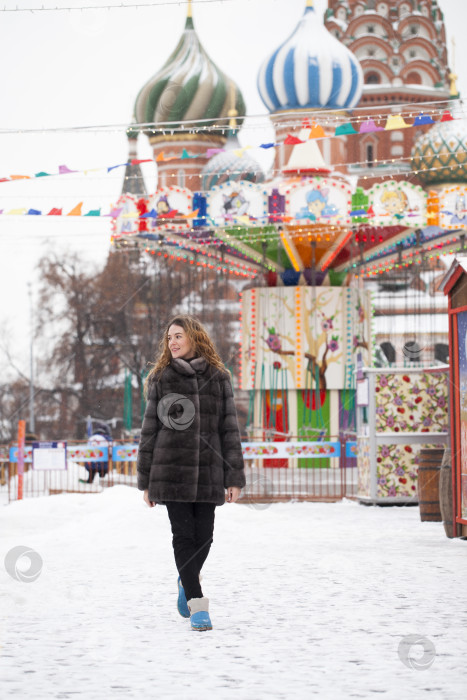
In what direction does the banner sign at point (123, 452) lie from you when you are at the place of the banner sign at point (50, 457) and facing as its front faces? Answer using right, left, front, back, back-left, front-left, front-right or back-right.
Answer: back-left

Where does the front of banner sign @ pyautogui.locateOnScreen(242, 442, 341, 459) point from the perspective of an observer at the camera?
facing the viewer

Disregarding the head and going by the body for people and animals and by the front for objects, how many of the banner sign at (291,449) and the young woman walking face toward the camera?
2

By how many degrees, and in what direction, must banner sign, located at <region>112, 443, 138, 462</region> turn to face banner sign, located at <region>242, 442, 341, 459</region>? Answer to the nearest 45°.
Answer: approximately 45° to its left

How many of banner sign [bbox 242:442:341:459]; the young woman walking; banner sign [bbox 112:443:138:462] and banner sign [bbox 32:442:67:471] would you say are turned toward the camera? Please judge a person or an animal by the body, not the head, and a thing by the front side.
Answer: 4

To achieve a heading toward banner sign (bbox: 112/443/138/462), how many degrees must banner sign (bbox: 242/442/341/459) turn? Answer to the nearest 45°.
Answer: approximately 90° to its right

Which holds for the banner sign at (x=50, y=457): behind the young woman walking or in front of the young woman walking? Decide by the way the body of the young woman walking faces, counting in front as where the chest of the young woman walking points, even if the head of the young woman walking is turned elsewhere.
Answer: behind

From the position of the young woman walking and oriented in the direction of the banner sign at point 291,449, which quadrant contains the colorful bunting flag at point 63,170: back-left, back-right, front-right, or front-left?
front-left

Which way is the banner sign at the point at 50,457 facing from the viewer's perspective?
toward the camera

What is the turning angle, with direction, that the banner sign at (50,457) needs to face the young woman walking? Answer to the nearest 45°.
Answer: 0° — it already faces them

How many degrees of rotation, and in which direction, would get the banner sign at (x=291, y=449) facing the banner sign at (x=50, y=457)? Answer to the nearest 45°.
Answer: approximately 90° to its right

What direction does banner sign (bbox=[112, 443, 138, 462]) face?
toward the camera
